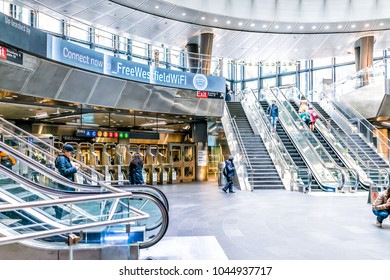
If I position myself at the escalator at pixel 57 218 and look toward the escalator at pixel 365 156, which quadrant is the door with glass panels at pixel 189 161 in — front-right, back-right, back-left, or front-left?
front-left

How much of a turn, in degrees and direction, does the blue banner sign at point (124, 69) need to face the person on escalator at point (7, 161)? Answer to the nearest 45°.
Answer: approximately 45° to its right

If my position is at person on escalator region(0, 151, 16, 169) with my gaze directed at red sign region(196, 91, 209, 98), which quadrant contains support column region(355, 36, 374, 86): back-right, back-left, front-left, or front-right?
front-right

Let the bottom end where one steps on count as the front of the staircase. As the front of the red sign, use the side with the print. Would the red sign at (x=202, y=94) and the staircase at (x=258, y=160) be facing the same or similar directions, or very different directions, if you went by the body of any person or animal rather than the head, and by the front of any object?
same or similar directions

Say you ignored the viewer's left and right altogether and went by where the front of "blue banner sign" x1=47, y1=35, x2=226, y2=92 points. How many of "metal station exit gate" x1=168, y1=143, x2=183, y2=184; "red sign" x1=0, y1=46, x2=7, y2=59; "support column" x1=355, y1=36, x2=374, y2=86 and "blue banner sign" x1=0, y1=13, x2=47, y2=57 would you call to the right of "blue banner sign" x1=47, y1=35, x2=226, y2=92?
2

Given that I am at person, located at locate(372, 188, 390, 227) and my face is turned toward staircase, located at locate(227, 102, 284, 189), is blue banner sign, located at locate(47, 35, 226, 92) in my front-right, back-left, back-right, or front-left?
front-left

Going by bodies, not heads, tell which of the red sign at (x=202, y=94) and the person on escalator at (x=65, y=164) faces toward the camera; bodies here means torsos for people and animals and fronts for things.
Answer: the red sign
